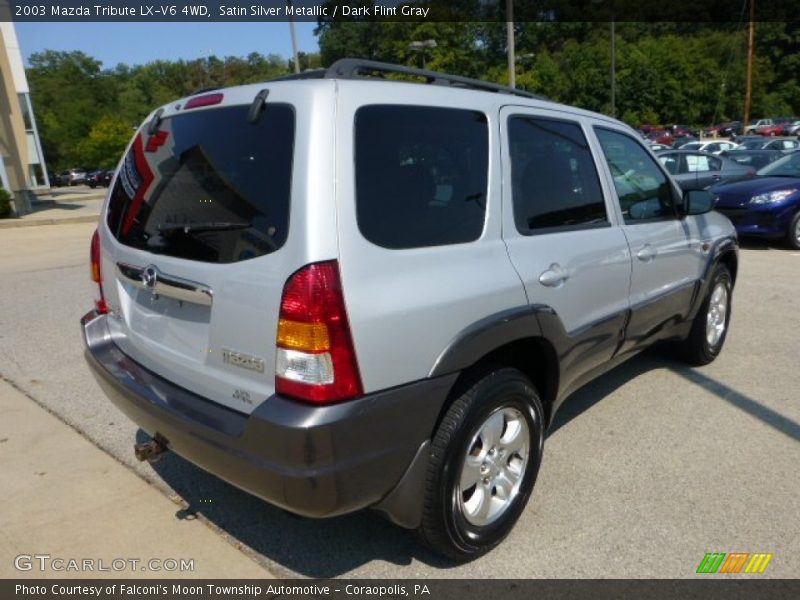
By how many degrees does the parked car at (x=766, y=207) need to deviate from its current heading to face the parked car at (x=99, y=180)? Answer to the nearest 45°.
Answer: approximately 90° to its right

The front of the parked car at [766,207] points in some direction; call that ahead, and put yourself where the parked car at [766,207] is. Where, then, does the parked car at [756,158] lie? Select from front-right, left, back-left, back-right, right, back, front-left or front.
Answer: back-right

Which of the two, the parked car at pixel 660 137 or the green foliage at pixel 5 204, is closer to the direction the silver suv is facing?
the parked car

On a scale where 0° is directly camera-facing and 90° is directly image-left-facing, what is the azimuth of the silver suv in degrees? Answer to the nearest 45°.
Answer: approximately 225°

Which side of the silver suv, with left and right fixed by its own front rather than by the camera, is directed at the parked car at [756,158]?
front

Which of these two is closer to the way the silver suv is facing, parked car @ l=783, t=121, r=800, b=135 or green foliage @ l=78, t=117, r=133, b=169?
the parked car

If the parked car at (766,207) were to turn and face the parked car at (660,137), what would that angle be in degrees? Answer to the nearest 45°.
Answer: approximately 135° to its right

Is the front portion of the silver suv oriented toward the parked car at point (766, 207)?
yes
